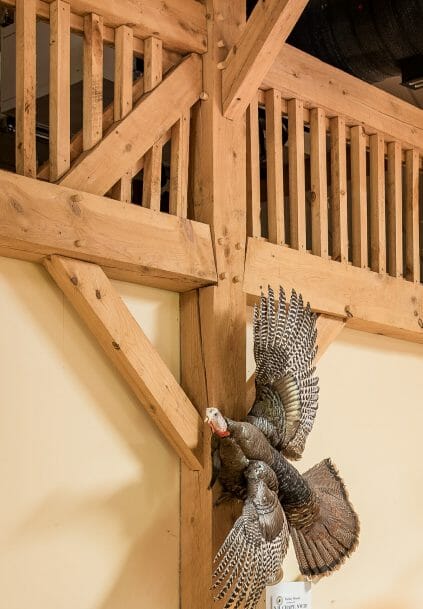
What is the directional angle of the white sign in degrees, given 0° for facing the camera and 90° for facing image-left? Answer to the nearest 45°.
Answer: approximately 0°
